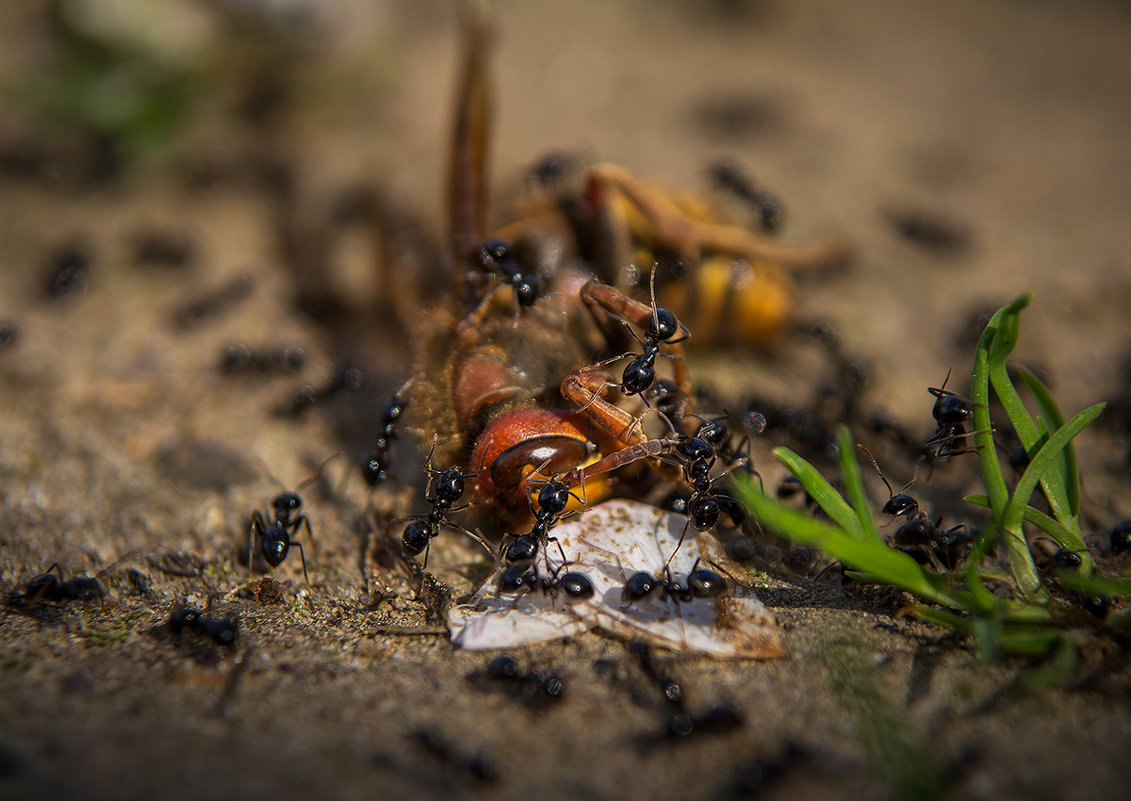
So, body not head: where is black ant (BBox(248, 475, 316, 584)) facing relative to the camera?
away from the camera

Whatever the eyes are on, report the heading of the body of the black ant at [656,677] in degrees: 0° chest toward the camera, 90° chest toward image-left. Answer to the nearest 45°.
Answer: approximately 135°

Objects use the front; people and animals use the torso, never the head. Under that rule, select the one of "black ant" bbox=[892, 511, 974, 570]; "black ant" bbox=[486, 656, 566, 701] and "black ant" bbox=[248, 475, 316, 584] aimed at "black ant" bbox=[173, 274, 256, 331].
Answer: "black ant" bbox=[248, 475, 316, 584]
